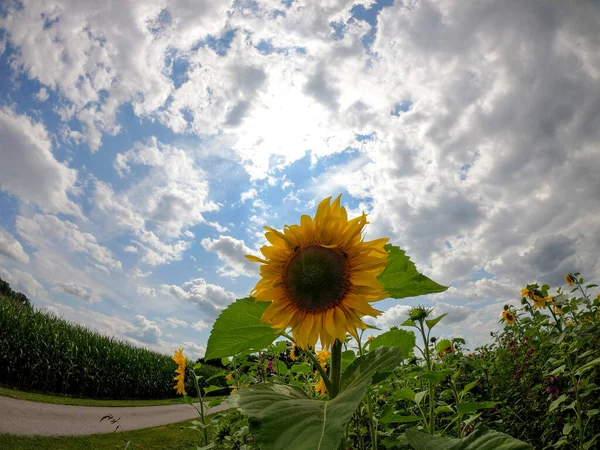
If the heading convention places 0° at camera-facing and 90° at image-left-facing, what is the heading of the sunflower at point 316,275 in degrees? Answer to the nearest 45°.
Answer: approximately 0°

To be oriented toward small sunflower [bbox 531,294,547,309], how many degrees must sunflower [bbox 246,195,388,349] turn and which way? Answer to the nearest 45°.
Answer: approximately 135° to its left

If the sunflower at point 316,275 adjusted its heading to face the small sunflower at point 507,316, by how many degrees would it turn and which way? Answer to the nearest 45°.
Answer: approximately 135° to its left

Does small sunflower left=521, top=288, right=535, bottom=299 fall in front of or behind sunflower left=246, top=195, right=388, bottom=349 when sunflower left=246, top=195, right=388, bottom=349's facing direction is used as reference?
behind
